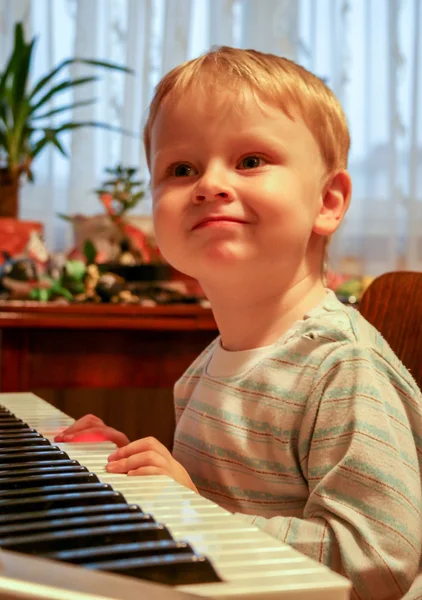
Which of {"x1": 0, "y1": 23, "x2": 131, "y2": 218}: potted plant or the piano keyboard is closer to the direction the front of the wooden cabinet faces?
the piano keyboard

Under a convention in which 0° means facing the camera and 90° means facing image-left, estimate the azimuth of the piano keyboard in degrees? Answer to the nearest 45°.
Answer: approximately 270°

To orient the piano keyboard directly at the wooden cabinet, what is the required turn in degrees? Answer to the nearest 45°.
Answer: approximately 90° to its left

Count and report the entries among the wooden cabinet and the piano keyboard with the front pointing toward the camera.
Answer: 1

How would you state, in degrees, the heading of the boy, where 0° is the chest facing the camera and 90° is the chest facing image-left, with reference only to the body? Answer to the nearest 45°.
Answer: approximately 45°

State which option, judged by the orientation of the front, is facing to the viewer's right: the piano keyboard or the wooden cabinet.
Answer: the piano keyboard

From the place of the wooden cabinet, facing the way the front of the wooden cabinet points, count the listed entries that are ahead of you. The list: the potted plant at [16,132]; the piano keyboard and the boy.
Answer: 2

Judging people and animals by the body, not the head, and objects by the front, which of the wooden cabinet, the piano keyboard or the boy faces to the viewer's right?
the piano keyboard
